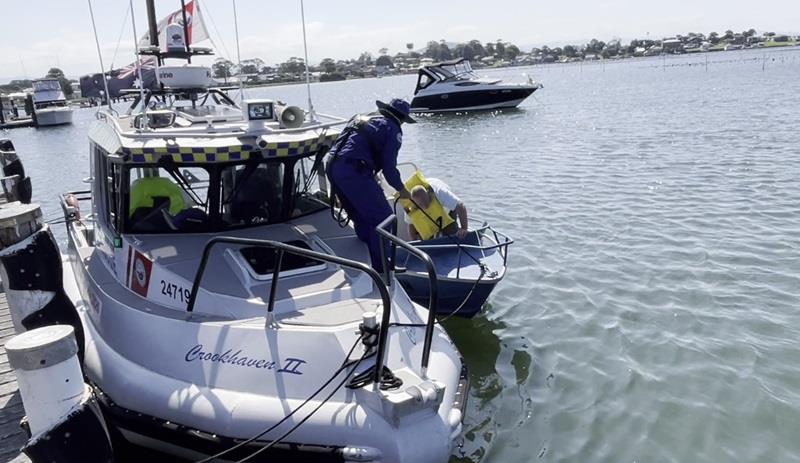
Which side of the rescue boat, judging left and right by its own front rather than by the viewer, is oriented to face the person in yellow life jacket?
left

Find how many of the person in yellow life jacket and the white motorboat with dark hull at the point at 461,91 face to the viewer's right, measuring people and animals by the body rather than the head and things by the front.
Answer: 1

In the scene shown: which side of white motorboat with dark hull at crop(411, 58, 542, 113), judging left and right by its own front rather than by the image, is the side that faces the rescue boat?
right

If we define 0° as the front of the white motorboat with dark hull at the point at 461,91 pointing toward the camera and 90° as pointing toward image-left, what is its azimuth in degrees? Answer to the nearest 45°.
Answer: approximately 270°

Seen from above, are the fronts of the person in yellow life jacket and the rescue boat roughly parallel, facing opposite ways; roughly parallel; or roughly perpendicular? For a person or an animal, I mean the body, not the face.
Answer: roughly perpendicular

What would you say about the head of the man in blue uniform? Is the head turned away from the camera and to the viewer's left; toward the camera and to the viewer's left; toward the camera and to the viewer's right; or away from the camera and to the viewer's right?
away from the camera and to the viewer's right

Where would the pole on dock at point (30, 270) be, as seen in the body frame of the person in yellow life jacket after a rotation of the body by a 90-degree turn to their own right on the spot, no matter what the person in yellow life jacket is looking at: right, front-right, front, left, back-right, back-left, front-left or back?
left

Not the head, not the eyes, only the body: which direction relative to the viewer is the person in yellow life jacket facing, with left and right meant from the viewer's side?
facing the viewer and to the left of the viewer

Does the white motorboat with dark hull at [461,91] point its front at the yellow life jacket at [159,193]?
no

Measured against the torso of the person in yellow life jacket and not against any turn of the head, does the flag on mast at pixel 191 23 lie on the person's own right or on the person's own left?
on the person's own right

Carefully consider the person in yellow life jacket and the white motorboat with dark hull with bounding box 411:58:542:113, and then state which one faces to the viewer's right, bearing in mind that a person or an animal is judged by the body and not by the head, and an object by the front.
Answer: the white motorboat with dark hull

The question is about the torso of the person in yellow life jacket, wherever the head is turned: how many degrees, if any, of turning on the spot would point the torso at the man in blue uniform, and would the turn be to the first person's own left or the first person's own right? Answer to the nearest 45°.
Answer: approximately 45° to the first person's own left

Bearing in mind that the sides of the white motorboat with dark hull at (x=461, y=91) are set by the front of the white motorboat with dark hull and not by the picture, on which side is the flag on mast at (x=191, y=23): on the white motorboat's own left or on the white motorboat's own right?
on the white motorboat's own right
